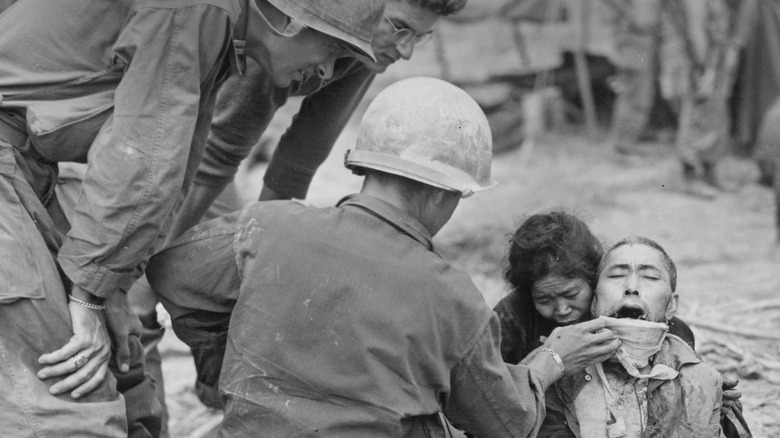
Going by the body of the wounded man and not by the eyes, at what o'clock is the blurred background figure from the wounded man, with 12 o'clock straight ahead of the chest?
The blurred background figure is roughly at 6 o'clock from the wounded man.

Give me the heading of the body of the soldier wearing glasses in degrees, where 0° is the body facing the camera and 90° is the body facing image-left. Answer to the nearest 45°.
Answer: approximately 315°

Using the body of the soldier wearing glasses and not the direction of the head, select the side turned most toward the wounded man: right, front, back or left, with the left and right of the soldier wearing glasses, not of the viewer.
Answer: front

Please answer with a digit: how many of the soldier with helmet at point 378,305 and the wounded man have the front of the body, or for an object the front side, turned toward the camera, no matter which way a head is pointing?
1

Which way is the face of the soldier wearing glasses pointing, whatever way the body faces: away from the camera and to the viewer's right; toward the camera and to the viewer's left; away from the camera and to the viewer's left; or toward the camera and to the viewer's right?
toward the camera and to the viewer's right

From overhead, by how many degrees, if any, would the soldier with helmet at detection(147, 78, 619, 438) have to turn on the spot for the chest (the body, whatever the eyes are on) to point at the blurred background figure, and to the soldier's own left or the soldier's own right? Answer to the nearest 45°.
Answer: approximately 45° to the soldier's own left

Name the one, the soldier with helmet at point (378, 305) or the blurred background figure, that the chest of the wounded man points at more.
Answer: the soldier with helmet

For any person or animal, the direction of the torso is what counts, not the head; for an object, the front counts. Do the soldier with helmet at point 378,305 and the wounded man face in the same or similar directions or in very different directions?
very different directions
